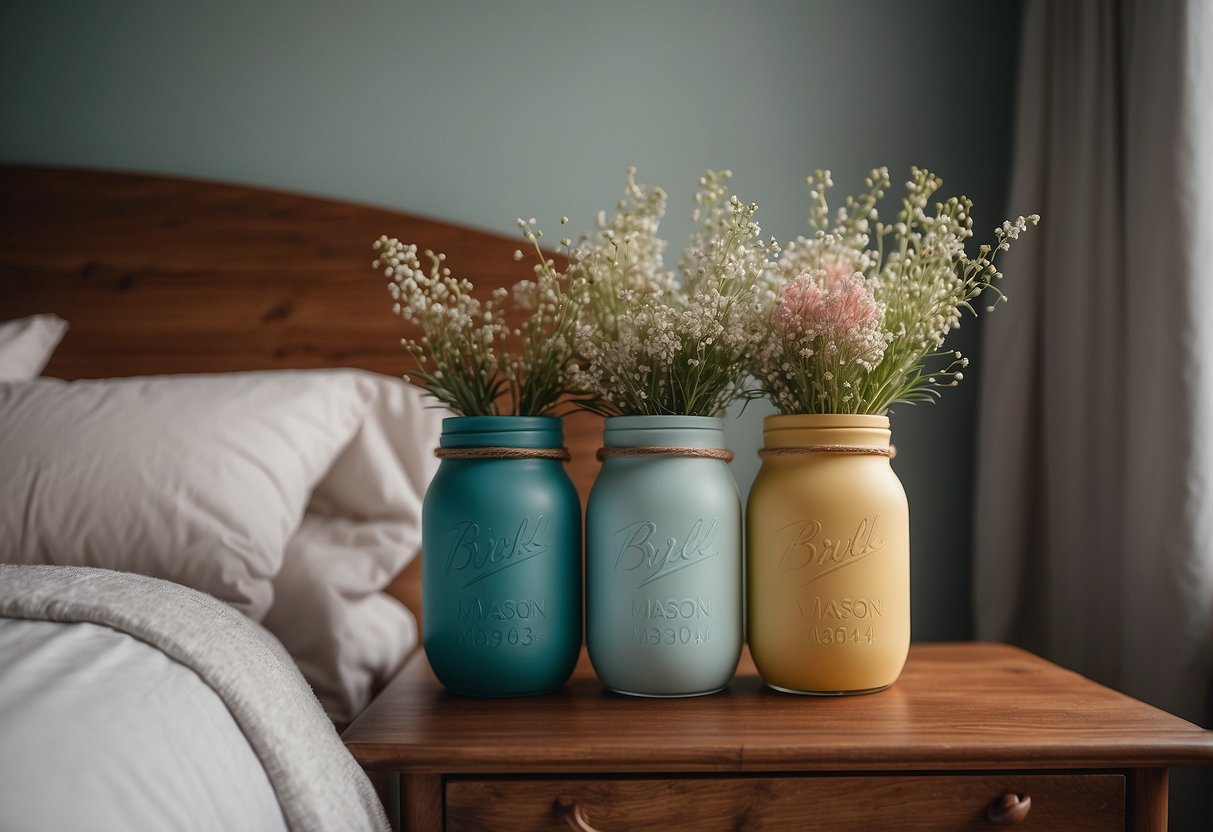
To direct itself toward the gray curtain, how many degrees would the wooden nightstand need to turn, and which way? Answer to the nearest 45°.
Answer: approximately 135° to its left

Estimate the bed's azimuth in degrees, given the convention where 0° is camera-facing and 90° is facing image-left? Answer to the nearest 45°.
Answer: approximately 0°

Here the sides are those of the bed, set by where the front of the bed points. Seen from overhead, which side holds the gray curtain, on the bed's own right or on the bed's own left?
on the bed's own left

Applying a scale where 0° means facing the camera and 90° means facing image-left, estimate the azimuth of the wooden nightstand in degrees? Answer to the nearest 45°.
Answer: approximately 0°

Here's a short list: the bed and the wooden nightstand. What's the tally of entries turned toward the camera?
2

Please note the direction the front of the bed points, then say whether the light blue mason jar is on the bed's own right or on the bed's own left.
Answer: on the bed's own left

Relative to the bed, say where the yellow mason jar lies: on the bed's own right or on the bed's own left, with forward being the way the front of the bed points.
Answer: on the bed's own left
